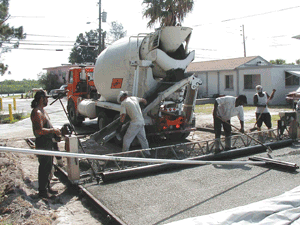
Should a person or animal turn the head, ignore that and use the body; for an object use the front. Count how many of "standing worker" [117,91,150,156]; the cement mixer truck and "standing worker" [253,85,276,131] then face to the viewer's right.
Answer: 0

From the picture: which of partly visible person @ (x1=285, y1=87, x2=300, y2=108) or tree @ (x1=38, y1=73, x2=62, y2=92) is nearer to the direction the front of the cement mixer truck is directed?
the tree

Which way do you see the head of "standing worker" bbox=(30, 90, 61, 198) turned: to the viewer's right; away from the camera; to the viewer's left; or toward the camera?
to the viewer's right

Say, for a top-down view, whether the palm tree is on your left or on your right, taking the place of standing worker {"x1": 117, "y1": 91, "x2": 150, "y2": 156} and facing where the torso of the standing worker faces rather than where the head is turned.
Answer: on your right

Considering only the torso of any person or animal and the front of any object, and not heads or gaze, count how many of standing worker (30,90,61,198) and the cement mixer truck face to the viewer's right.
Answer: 1

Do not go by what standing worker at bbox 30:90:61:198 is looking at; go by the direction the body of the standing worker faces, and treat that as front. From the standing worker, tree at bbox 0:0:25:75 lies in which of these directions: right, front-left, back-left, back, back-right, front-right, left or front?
left

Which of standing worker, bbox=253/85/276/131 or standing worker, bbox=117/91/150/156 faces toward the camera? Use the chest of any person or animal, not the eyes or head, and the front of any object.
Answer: standing worker, bbox=253/85/276/131

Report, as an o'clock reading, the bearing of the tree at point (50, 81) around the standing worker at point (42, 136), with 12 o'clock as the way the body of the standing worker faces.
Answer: The tree is roughly at 9 o'clock from the standing worker.

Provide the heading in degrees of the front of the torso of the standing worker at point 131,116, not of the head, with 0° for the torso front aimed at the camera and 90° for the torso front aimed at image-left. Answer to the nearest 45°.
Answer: approximately 135°

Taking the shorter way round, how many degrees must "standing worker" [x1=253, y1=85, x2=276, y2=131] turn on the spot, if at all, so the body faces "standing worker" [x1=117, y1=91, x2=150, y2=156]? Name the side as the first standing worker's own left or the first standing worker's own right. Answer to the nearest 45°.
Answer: approximately 45° to the first standing worker's own right

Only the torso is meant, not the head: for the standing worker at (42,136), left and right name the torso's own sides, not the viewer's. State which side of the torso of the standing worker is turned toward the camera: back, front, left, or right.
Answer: right

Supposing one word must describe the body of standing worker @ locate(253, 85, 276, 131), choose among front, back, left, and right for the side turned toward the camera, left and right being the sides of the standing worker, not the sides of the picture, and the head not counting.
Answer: front
